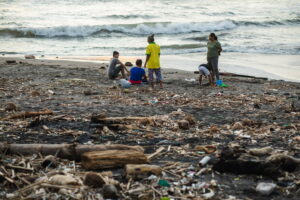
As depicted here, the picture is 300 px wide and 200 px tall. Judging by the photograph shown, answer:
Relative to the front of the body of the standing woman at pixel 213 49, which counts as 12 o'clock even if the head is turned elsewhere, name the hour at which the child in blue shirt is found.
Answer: The child in blue shirt is roughly at 1 o'clock from the standing woman.

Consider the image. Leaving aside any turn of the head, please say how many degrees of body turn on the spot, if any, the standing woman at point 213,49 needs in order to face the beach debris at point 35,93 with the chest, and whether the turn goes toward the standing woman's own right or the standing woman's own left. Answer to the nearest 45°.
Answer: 0° — they already face it

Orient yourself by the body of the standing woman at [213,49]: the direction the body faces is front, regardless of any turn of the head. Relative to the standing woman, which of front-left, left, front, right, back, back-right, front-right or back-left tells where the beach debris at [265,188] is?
front-left

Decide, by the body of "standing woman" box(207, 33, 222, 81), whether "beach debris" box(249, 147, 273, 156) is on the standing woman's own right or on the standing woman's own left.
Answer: on the standing woman's own left

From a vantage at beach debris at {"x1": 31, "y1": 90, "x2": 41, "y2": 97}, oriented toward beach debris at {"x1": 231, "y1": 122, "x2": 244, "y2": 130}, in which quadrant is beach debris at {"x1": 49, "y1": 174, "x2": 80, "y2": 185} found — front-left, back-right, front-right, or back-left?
front-right

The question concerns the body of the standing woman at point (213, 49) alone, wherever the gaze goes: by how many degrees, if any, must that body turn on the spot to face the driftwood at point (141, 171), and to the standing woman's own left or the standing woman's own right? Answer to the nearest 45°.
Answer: approximately 45° to the standing woman's own left

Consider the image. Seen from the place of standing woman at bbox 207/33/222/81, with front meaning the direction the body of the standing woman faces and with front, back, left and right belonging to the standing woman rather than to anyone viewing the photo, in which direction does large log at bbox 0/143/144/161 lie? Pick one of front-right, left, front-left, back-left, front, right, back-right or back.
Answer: front-left

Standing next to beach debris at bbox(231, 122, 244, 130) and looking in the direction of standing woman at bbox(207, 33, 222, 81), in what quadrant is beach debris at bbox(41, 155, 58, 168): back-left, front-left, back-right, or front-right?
back-left

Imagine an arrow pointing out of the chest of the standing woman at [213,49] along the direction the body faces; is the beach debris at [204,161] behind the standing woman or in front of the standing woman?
in front

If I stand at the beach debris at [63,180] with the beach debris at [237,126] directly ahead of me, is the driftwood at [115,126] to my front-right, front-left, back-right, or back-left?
front-left

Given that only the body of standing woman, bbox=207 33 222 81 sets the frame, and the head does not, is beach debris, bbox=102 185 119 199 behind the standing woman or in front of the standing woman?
in front

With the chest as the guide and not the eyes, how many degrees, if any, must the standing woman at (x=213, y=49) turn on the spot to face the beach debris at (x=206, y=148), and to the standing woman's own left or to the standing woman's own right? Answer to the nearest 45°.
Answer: approximately 45° to the standing woman's own left

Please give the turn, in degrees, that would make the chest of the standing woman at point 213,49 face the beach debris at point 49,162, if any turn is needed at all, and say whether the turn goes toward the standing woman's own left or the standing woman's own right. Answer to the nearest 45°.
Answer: approximately 45° to the standing woman's own left

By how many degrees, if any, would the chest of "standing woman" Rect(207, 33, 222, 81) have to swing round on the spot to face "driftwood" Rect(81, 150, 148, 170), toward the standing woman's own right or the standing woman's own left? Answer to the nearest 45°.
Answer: approximately 45° to the standing woman's own left
